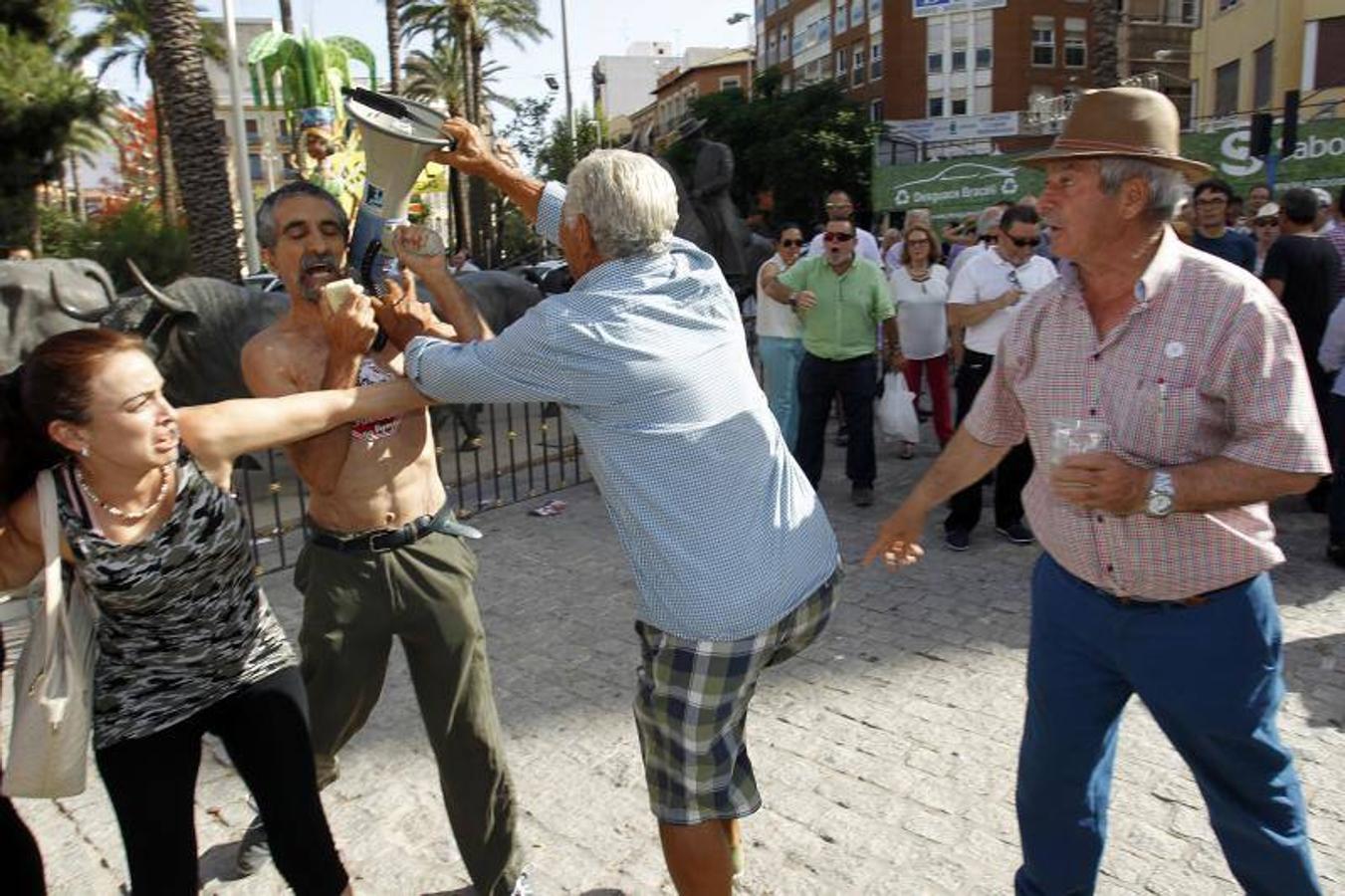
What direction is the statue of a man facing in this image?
to the viewer's left

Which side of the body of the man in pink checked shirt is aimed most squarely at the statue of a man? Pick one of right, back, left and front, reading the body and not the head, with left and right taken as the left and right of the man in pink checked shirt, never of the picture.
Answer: right

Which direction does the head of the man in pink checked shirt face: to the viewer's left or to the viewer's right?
to the viewer's left

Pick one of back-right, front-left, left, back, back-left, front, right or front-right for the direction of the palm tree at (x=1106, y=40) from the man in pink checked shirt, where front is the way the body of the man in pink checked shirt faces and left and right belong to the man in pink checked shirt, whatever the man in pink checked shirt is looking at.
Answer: back-right

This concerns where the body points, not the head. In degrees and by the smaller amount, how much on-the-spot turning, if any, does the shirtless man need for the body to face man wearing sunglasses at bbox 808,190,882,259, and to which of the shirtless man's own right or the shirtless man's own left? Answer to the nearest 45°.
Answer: approximately 135° to the shirtless man's own left

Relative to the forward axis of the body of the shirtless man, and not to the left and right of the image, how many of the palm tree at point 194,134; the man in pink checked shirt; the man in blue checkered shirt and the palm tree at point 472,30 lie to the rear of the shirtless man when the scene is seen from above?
2

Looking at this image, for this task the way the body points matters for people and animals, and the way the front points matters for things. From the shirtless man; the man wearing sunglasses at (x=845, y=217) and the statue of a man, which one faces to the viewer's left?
the statue of a man

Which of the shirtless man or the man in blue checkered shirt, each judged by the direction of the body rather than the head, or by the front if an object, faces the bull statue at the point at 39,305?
the man in blue checkered shirt

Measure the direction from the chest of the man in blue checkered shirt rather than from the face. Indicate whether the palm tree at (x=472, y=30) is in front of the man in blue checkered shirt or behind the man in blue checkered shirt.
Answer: in front

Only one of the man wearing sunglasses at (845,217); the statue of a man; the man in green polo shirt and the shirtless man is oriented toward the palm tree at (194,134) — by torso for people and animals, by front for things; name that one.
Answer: the statue of a man

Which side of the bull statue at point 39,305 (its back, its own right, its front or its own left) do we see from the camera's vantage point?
right

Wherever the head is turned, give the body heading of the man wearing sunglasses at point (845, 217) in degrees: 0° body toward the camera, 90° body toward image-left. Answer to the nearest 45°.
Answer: approximately 0°

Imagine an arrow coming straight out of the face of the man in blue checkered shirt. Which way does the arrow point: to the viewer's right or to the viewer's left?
to the viewer's left
